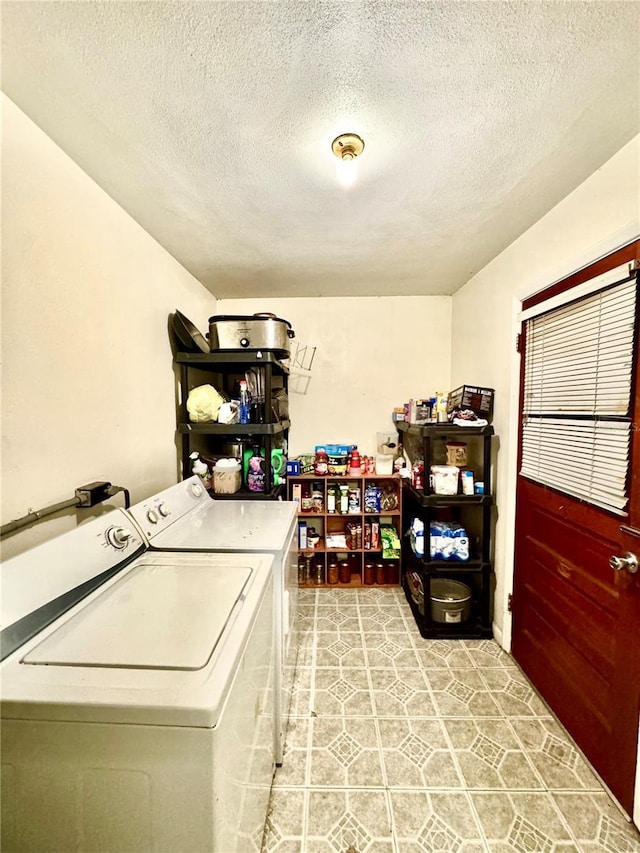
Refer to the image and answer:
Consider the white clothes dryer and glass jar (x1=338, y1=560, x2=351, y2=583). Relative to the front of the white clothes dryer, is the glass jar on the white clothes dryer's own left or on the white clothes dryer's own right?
on the white clothes dryer's own left

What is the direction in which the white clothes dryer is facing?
to the viewer's right

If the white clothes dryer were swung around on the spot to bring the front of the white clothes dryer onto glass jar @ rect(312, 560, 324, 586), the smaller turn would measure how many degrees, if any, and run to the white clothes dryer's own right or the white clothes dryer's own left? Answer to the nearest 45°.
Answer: approximately 45° to the white clothes dryer's own left

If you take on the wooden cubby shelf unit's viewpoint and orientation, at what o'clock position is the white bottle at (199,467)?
The white bottle is roughly at 2 o'clock from the wooden cubby shelf unit.

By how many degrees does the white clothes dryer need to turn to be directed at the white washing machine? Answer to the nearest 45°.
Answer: approximately 90° to its right

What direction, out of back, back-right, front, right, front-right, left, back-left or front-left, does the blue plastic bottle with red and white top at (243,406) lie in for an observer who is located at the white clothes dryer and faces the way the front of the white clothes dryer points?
left

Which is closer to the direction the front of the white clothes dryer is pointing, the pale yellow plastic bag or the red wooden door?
the red wooden door

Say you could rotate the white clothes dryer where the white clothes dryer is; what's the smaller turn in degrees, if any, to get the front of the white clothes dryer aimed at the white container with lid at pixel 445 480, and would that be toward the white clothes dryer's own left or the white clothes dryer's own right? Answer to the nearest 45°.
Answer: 0° — it already faces it

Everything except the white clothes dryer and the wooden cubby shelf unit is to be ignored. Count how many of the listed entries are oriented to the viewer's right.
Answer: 1

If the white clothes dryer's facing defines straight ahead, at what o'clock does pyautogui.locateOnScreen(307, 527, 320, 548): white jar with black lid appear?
The white jar with black lid is roughly at 10 o'clock from the white clothes dryer.

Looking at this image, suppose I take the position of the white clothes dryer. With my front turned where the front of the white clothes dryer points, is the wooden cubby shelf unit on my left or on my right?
on my left

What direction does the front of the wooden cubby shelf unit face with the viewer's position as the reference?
facing the viewer

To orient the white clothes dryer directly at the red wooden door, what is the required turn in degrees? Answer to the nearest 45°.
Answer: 0° — it already faces it

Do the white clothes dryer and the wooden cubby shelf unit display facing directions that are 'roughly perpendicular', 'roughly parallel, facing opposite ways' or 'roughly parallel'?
roughly perpendicular
